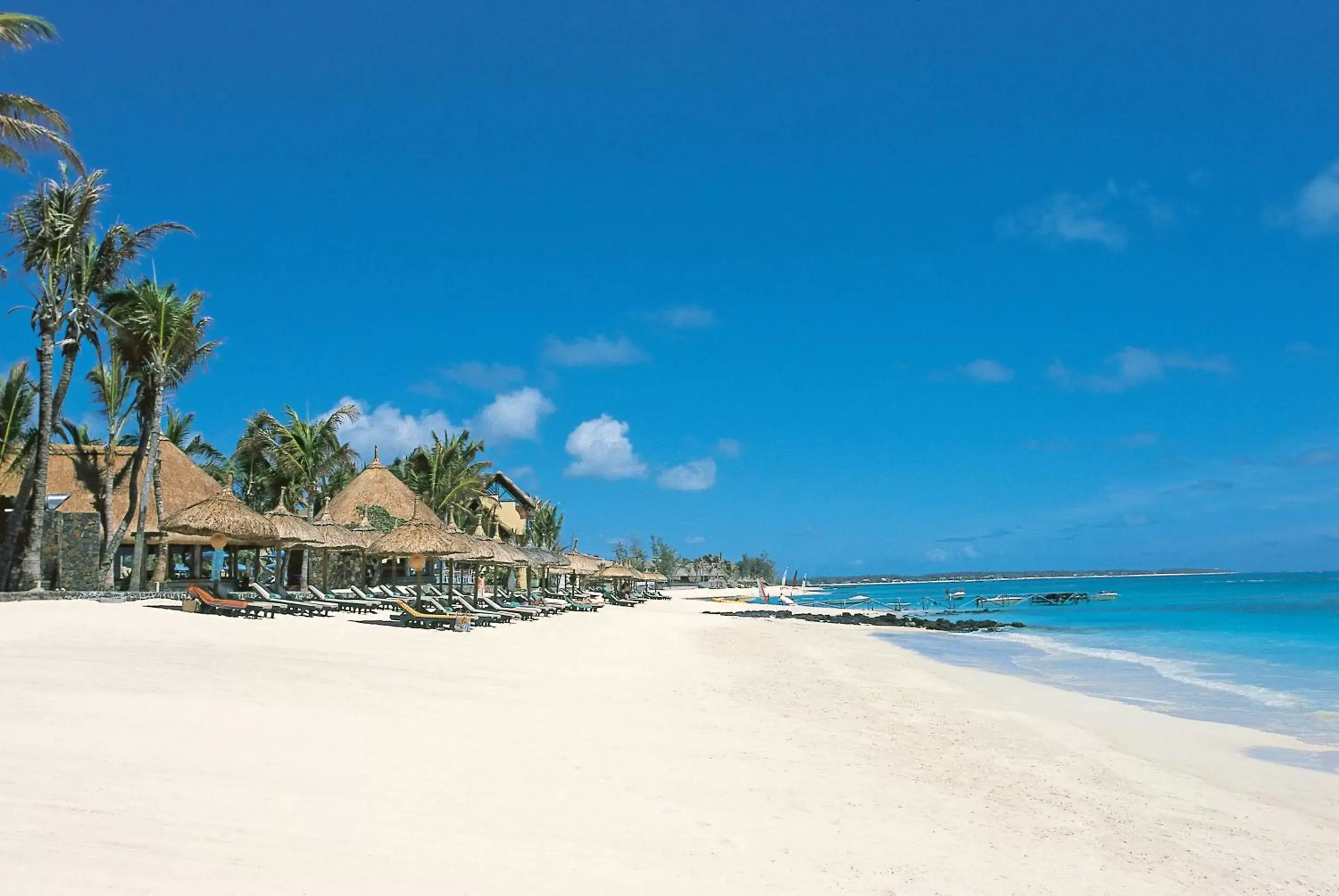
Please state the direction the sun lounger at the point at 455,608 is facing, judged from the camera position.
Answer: facing to the right of the viewer

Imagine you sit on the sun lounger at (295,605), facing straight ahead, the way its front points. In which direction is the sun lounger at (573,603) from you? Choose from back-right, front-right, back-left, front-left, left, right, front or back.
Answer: front-left

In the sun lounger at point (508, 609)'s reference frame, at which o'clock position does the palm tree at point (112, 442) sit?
The palm tree is roughly at 6 o'clock from the sun lounger.

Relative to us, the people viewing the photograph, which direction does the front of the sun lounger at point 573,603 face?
facing to the right of the viewer

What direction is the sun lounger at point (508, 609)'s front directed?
to the viewer's right

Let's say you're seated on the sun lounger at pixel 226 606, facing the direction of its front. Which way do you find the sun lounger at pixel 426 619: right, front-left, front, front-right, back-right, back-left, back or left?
front

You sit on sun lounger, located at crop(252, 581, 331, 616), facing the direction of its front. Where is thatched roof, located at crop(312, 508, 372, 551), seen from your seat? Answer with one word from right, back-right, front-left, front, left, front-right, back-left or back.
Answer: left

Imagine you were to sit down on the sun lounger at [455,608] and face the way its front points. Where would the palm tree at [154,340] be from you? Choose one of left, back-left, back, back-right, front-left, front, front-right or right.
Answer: back

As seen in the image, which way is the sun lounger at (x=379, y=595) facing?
to the viewer's right

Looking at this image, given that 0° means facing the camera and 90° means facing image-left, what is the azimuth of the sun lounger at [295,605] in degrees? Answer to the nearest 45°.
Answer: approximately 270°

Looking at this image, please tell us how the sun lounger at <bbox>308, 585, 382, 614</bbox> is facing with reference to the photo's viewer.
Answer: facing to the right of the viewer

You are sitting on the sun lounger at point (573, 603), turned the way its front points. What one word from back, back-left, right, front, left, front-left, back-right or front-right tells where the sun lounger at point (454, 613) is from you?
right

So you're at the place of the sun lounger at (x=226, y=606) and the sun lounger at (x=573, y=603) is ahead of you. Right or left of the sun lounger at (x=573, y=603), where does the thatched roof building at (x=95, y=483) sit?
left
